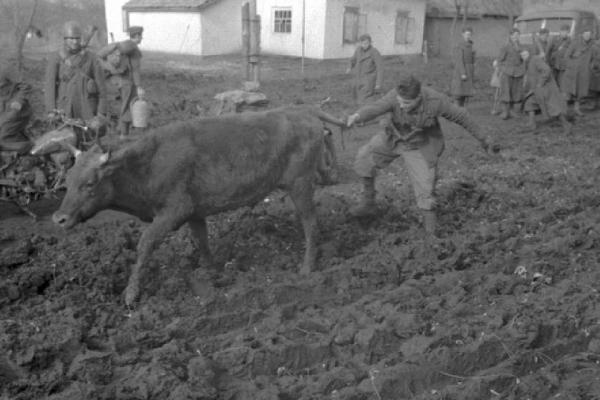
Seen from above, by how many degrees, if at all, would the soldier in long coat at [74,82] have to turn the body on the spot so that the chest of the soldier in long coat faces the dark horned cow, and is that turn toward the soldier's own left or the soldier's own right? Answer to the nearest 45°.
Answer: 0° — they already face it

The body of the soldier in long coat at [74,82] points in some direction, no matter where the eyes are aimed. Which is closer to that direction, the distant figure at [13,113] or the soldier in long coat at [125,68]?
the distant figure

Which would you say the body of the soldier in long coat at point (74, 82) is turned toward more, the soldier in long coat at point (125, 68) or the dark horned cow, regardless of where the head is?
the dark horned cow

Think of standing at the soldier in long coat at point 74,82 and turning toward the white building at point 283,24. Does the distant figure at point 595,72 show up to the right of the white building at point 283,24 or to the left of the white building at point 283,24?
right

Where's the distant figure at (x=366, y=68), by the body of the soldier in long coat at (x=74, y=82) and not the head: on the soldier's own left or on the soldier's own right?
on the soldier's own left

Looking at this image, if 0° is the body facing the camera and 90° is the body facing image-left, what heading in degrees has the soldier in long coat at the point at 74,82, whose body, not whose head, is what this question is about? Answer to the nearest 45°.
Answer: approximately 0°

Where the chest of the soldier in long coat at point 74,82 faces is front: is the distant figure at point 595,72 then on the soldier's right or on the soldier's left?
on the soldier's left

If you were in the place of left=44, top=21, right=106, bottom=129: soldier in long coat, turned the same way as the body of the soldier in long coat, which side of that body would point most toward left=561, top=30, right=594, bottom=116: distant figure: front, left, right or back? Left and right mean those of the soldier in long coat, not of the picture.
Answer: left

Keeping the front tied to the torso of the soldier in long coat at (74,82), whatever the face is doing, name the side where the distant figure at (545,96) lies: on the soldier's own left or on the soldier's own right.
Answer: on the soldier's own left

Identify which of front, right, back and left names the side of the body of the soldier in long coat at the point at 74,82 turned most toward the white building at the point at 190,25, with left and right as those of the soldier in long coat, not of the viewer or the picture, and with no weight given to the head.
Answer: back

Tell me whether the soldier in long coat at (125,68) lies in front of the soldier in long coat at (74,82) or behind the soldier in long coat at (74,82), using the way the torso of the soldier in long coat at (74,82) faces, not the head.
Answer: behind

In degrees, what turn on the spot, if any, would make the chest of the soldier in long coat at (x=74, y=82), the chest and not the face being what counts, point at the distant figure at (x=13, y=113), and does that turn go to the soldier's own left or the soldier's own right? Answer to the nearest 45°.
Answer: approximately 45° to the soldier's own right
